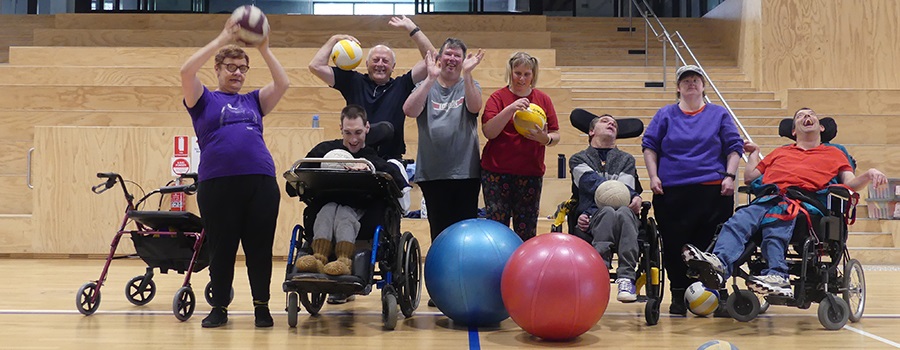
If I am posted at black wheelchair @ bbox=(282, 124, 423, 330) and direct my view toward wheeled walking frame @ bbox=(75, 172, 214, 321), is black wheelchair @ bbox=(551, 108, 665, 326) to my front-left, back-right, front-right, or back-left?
back-right

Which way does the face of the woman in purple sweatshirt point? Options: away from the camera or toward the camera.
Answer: toward the camera

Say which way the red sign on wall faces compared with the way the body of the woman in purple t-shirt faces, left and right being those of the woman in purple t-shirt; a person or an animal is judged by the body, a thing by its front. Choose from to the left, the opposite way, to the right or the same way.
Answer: the same way

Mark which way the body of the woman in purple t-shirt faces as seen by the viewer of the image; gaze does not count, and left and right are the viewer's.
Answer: facing the viewer

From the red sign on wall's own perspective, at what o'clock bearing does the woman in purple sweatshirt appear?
The woman in purple sweatshirt is roughly at 11 o'clock from the red sign on wall.

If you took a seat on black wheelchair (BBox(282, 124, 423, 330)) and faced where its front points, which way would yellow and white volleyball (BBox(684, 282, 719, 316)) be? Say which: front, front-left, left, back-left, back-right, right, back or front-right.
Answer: left

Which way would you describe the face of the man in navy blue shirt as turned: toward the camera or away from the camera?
toward the camera

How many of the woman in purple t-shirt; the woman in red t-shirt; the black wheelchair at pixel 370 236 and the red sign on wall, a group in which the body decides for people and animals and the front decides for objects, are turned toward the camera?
4

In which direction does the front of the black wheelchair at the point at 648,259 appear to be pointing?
toward the camera

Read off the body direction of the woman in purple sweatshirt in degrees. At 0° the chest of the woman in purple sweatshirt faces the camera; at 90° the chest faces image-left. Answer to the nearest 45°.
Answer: approximately 0°

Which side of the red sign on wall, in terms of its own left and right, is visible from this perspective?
front

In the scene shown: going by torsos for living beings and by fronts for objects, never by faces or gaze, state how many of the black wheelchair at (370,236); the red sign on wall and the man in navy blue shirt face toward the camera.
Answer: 3

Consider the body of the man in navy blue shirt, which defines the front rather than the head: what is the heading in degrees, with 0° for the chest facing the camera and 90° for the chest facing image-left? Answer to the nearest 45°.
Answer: approximately 0°

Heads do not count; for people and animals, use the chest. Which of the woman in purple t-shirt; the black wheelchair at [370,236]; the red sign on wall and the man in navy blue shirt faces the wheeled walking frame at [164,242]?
the red sign on wall

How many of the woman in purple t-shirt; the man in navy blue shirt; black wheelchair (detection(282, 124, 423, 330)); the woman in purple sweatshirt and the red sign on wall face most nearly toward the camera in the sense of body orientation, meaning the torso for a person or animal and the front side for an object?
5

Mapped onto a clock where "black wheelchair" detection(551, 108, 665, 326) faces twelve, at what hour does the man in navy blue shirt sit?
The man in navy blue shirt is roughly at 3 o'clock from the black wheelchair.

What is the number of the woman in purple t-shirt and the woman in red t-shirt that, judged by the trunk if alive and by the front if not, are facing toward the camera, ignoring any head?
2

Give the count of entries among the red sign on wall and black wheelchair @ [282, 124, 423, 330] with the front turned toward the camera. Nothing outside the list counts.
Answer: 2

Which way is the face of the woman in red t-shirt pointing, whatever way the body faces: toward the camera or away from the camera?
toward the camera
